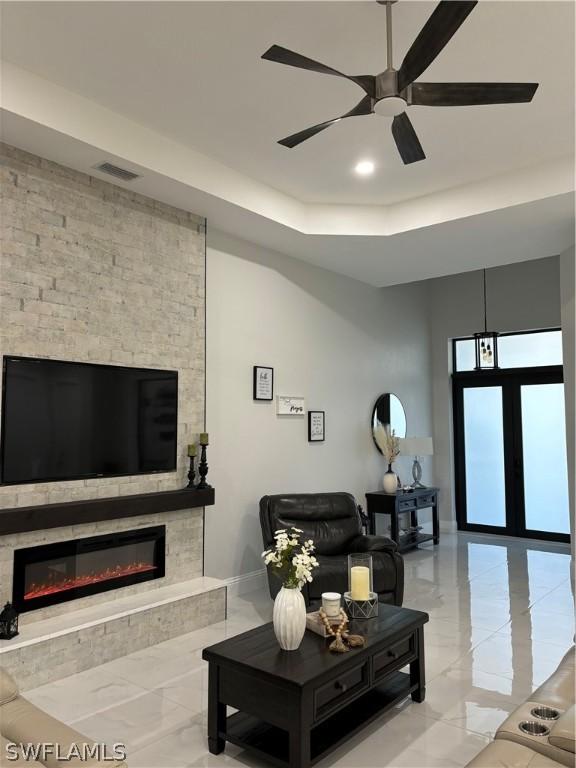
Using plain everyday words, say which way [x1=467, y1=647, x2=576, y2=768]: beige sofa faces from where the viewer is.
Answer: facing away from the viewer and to the left of the viewer

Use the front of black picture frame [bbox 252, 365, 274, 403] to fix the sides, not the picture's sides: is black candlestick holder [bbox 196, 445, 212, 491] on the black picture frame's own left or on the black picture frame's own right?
on the black picture frame's own right

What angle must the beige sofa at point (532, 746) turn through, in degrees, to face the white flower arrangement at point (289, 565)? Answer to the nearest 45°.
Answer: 0° — it already faces it

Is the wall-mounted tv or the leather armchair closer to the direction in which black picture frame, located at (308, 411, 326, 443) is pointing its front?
the leather armchair

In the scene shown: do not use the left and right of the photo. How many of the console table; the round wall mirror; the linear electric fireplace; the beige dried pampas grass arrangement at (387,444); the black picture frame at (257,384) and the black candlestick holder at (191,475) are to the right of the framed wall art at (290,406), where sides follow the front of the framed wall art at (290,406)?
3

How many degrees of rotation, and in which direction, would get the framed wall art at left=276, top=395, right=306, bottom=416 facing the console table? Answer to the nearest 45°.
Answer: approximately 90° to its left

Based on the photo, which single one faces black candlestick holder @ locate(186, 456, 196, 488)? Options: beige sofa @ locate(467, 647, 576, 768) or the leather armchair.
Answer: the beige sofa

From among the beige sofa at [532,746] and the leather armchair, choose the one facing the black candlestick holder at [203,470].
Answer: the beige sofa
